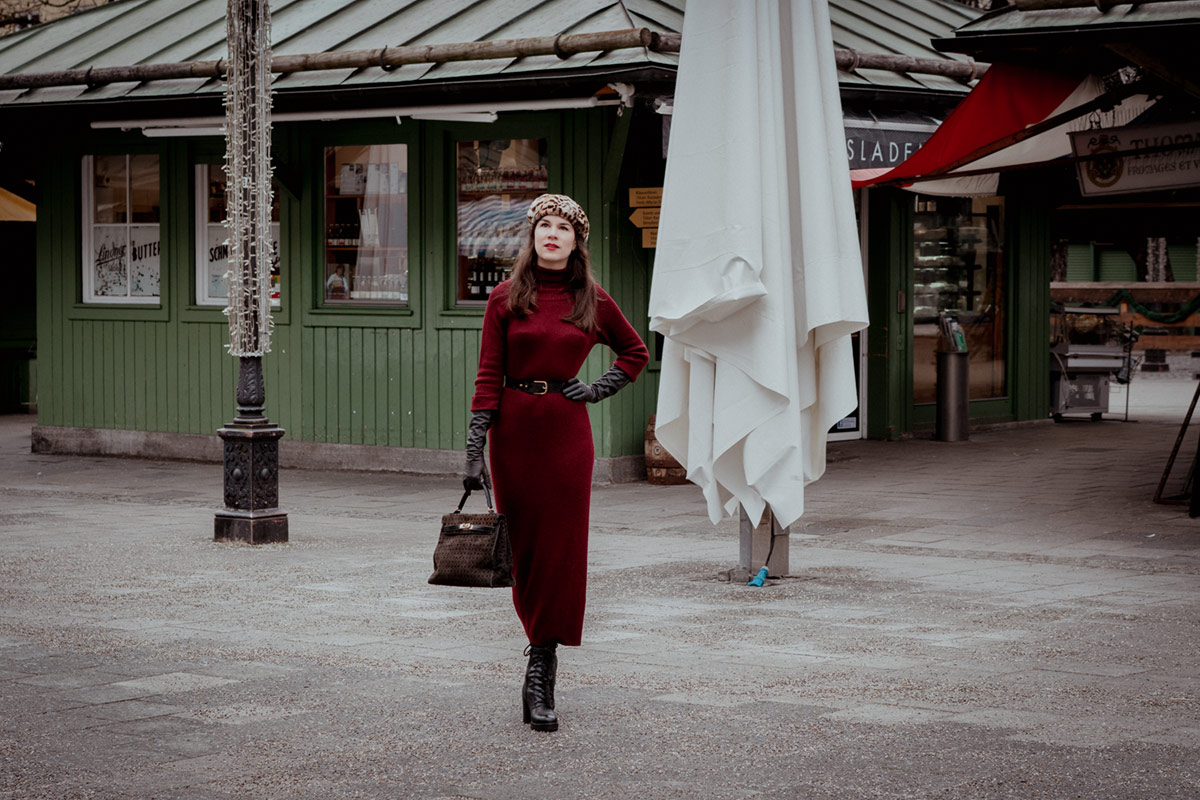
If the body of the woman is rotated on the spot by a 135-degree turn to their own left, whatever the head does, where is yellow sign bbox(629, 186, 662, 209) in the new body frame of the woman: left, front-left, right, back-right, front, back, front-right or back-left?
front-left

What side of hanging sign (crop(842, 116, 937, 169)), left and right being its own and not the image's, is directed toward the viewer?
front

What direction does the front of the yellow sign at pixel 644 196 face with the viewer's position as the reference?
facing the viewer

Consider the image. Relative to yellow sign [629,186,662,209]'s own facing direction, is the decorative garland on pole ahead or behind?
ahead

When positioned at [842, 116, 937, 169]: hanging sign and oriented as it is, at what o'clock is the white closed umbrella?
The white closed umbrella is roughly at 12 o'clock from the hanging sign.

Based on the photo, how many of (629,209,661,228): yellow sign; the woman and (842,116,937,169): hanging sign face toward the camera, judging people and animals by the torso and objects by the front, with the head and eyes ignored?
3

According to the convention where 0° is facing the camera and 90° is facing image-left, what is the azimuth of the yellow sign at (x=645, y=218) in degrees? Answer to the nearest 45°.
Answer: approximately 0°

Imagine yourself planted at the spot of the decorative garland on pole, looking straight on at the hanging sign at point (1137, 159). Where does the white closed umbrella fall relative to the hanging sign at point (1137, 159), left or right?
right

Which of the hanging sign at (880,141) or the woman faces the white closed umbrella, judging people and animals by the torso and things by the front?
the hanging sign

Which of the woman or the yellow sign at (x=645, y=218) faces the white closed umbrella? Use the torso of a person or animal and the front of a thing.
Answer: the yellow sign

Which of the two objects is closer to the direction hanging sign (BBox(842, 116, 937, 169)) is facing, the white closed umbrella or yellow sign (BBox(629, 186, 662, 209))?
the white closed umbrella

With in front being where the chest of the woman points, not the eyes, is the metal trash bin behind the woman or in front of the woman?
behind

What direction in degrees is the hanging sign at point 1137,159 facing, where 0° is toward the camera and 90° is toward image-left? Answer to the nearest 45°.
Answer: approximately 0°

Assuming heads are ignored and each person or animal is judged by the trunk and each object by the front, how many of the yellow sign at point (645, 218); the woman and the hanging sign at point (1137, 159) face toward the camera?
3
